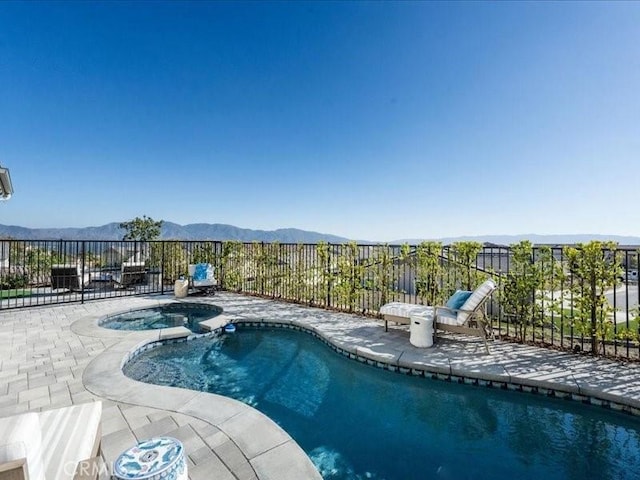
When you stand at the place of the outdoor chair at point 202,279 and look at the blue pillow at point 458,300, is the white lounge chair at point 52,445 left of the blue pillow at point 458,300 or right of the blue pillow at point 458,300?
right

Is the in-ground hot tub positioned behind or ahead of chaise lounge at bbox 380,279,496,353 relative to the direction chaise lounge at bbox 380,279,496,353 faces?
ahead

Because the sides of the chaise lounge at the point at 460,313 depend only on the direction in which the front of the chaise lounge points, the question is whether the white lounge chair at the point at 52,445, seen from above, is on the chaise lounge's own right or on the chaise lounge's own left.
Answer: on the chaise lounge's own left

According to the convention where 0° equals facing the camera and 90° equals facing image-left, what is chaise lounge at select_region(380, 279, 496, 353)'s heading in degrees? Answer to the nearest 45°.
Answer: approximately 135°
